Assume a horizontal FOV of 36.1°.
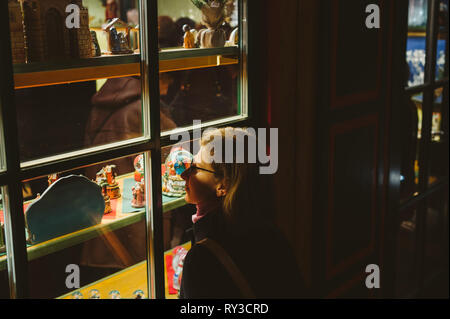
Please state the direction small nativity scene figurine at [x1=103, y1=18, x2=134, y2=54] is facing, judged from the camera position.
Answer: facing the viewer

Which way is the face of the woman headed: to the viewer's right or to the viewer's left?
to the viewer's left

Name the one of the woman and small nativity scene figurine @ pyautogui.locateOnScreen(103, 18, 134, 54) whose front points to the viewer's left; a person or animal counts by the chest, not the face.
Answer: the woman

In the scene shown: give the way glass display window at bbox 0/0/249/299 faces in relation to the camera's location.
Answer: facing the viewer and to the right of the viewer

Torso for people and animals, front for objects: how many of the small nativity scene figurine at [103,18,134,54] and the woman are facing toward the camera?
1

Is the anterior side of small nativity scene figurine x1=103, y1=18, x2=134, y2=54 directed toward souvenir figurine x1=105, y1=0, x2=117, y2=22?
no

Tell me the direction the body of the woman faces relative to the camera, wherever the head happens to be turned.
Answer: to the viewer's left
